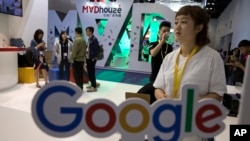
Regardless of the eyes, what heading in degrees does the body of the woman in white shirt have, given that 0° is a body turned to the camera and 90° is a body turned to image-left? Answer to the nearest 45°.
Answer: approximately 45°

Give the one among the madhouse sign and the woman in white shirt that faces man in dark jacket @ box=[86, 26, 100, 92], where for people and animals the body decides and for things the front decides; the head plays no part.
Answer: the madhouse sign

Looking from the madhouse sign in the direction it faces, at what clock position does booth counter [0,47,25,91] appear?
The booth counter is roughly at 1 o'clock from the madhouse sign.

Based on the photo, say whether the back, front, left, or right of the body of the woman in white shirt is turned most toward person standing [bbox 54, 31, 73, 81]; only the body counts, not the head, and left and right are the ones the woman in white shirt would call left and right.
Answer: right

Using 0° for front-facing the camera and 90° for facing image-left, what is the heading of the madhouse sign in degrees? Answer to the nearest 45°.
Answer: approximately 0°

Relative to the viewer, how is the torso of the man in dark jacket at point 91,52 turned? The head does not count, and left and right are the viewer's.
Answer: facing to the left of the viewer

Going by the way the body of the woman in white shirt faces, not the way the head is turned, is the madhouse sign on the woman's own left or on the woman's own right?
on the woman's own right

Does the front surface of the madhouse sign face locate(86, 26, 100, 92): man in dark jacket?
yes

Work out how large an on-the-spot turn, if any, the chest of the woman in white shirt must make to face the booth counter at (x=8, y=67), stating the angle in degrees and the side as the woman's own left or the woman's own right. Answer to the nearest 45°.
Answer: approximately 90° to the woman's own right

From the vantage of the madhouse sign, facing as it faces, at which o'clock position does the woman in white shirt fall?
The woman in white shirt is roughly at 12 o'clock from the madhouse sign.

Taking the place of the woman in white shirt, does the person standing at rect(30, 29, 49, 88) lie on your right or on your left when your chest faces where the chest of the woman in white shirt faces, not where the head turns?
on your right
